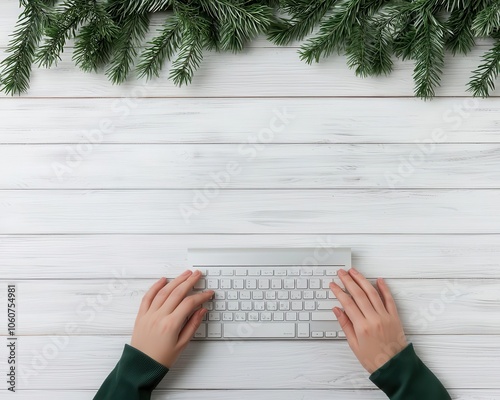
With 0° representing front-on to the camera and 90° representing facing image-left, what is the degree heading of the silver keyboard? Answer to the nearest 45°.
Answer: approximately 0°
